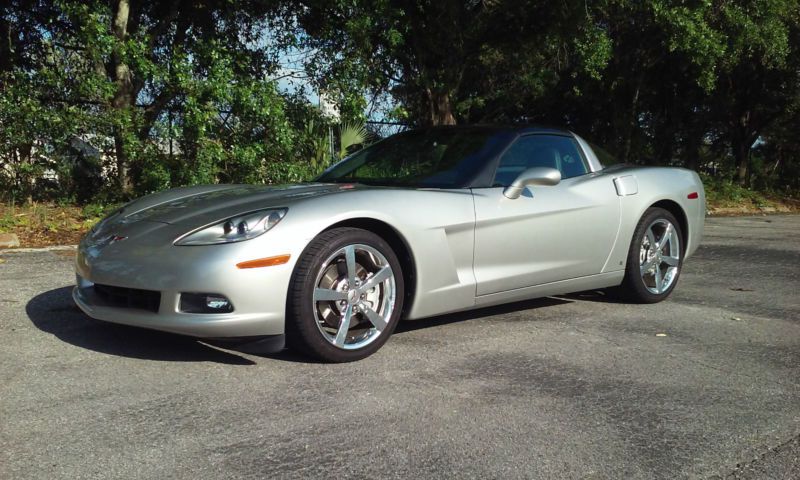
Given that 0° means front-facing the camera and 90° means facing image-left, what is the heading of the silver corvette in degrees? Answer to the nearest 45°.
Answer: approximately 45°

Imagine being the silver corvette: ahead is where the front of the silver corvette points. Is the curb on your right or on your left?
on your right
